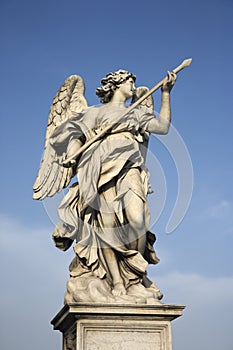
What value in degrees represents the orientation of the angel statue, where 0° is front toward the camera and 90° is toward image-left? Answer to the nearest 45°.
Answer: approximately 315°
